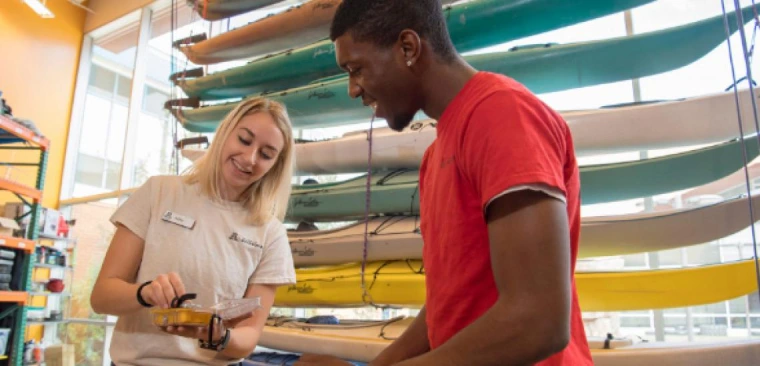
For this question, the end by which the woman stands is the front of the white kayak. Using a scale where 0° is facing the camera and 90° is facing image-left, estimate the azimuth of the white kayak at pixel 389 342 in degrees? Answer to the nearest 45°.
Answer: approximately 90°

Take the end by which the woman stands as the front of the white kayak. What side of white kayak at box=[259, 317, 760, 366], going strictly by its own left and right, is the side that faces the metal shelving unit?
front

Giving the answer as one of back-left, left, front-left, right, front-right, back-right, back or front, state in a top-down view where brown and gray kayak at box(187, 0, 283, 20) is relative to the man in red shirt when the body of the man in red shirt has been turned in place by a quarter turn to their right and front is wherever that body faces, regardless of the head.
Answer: front-left

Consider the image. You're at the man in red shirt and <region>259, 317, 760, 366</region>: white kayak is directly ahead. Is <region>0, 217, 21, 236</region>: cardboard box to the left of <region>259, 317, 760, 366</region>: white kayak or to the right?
left

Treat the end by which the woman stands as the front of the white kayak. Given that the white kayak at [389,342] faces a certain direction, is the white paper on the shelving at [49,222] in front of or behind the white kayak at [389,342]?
in front

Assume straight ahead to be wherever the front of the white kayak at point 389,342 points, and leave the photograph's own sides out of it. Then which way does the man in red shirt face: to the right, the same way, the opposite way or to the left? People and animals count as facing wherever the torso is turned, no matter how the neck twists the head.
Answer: the same way

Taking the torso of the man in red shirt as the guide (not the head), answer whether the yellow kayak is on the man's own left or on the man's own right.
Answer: on the man's own right

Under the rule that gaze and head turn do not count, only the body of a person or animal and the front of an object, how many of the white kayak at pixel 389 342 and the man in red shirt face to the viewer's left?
2

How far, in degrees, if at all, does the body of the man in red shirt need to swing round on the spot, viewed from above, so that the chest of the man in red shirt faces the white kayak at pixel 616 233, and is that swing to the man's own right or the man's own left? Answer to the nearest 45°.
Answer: approximately 135° to the man's own right

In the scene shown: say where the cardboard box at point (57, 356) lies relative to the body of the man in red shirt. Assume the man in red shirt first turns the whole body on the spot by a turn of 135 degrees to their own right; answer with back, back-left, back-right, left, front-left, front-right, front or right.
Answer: left

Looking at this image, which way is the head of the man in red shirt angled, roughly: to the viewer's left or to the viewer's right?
to the viewer's left

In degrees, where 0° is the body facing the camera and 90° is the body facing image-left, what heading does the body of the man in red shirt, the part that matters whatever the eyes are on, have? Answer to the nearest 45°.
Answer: approximately 90°
